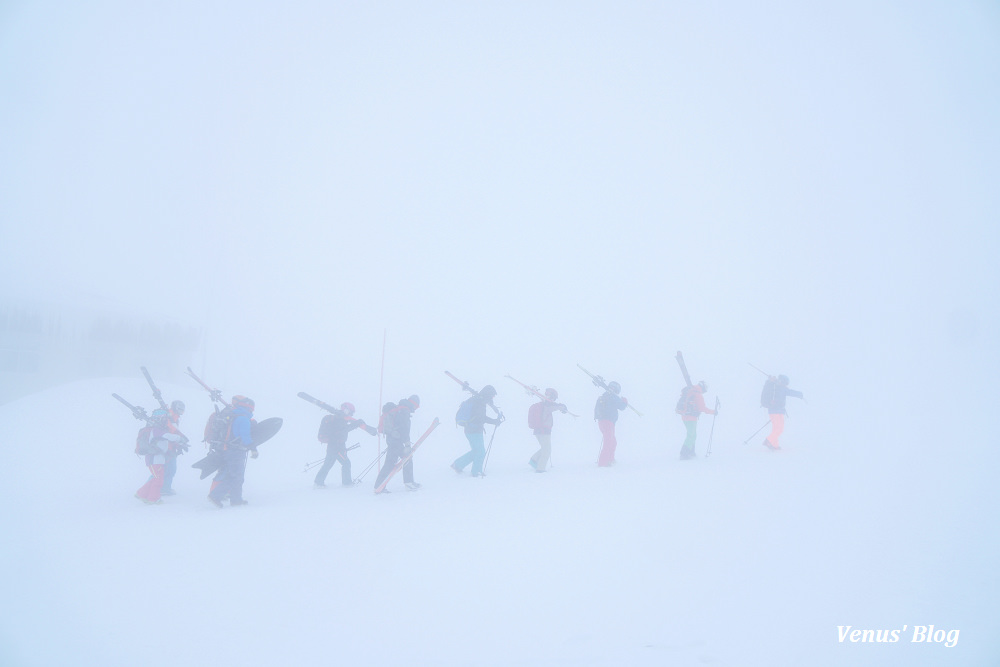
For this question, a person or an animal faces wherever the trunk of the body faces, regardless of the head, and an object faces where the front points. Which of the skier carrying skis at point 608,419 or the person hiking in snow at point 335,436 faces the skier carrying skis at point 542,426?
the person hiking in snow

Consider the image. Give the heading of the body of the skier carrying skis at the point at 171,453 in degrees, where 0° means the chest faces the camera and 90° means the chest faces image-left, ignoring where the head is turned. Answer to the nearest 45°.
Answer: approximately 270°

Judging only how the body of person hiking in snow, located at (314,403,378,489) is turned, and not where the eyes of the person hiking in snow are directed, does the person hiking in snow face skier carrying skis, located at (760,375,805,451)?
yes

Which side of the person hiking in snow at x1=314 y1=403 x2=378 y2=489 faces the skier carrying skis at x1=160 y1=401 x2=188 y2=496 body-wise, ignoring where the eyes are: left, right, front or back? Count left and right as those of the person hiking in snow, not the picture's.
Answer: back

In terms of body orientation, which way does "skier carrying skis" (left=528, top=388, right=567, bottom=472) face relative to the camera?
to the viewer's right

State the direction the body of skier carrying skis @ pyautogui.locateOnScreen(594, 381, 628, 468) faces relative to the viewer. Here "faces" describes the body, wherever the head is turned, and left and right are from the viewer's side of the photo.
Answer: facing away from the viewer and to the right of the viewer

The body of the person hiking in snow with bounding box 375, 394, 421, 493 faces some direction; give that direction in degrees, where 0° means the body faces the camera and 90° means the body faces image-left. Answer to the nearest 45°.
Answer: approximately 270°

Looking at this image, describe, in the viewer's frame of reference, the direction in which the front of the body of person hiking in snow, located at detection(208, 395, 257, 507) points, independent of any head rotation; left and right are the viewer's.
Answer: facing to the right of the viewer

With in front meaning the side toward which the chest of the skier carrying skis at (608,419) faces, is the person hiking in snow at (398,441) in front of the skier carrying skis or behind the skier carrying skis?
behind

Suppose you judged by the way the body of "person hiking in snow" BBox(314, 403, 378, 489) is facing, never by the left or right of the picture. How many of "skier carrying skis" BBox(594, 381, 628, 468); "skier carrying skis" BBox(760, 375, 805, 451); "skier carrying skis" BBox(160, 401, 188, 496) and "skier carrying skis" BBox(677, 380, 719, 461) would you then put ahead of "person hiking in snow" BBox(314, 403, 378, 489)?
3

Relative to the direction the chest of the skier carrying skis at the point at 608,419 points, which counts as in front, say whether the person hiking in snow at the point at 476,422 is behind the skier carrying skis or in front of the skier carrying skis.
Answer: behind

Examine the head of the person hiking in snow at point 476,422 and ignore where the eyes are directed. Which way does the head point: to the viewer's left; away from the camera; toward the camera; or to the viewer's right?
to the viewer's right

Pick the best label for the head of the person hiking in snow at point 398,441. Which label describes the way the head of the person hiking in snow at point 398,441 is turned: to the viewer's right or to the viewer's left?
to the viewer's right

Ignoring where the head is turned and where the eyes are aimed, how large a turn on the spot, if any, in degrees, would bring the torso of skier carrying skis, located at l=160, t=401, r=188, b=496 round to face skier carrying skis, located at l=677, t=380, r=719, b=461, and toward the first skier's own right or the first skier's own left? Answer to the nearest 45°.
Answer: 0° — they already face them

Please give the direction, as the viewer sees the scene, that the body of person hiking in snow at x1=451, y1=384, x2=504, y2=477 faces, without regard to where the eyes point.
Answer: to the viewer's right
